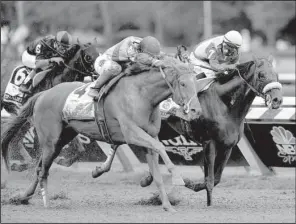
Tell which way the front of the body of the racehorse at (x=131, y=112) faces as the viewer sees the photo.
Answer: to the viewer's right

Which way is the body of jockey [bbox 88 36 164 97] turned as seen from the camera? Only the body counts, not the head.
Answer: to the viewer's right

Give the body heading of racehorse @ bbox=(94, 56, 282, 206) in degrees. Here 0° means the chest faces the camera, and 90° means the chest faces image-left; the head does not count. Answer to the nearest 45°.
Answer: approximately 315°

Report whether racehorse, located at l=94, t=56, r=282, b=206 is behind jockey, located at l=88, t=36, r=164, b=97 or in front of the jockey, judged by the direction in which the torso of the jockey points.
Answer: in front

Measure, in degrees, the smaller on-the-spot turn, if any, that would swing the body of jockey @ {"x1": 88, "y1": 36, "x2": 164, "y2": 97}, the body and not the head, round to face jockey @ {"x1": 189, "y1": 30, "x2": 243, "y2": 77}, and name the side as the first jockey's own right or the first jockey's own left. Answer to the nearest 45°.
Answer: approximately 45° to the first jockey's own left

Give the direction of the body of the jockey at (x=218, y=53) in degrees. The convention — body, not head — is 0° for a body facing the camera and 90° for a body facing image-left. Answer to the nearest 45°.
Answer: approximately 315°

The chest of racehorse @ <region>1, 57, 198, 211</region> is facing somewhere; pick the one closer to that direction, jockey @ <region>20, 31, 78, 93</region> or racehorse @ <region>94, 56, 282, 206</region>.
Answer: the racehorse
